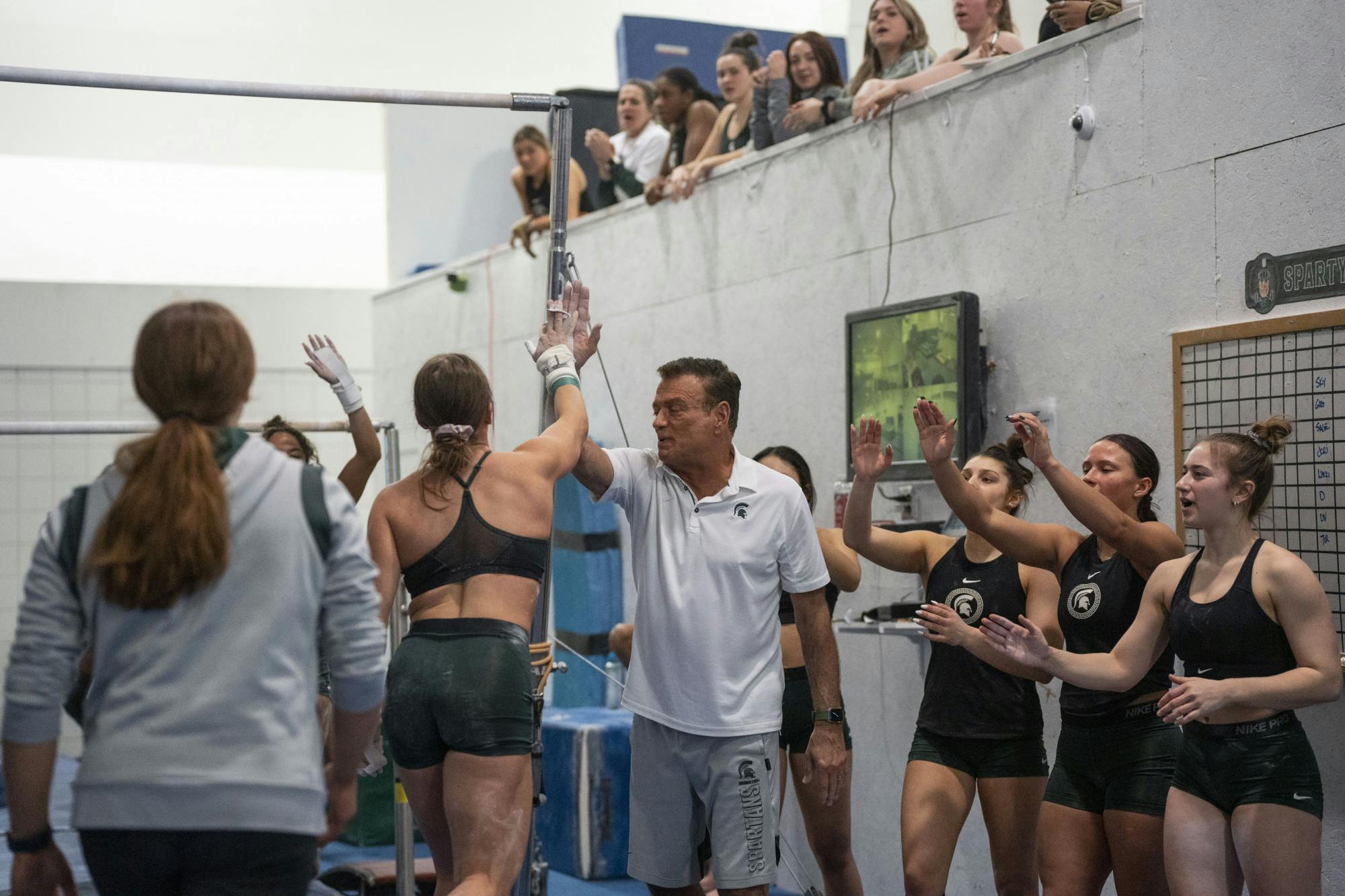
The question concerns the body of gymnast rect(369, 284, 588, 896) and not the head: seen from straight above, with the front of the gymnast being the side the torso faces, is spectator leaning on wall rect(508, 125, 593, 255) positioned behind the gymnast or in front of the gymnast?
in front

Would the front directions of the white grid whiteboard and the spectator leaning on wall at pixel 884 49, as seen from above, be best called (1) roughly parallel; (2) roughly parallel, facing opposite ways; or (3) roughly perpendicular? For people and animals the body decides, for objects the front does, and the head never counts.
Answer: roughly parallel

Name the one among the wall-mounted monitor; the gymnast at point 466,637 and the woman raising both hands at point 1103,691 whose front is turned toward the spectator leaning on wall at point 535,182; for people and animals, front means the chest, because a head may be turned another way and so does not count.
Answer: the gymnast

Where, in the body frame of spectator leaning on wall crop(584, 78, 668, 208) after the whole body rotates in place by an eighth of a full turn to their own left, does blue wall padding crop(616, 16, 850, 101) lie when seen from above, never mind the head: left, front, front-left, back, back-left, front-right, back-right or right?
back

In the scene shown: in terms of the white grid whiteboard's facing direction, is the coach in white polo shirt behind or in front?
in front

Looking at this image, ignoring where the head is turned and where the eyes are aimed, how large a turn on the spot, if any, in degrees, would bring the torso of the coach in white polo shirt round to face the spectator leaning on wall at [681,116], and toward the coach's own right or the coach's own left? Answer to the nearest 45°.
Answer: approximately 135° to the coach's own right

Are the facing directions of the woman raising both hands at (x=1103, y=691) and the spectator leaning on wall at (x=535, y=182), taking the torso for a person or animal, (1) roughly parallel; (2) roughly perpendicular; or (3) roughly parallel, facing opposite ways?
roughly parallel

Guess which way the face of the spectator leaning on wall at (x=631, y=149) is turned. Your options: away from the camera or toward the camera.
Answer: toward the camera

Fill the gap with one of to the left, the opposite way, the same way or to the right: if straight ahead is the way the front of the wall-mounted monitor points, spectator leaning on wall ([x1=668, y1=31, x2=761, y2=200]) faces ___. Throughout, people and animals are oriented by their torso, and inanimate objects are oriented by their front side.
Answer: the same way

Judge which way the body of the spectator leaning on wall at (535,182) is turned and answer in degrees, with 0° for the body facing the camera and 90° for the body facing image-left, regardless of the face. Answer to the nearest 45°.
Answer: approximately 45°

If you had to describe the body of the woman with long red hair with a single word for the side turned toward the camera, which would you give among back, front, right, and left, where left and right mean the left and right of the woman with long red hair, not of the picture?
back

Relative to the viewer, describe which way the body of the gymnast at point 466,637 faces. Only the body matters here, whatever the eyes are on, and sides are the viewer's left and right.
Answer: facing away from the viewer

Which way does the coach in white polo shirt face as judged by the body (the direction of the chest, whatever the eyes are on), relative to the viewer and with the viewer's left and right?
facing the viewer and to the left of the viewer

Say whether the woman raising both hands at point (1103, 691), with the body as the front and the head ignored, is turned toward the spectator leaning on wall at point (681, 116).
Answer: no
